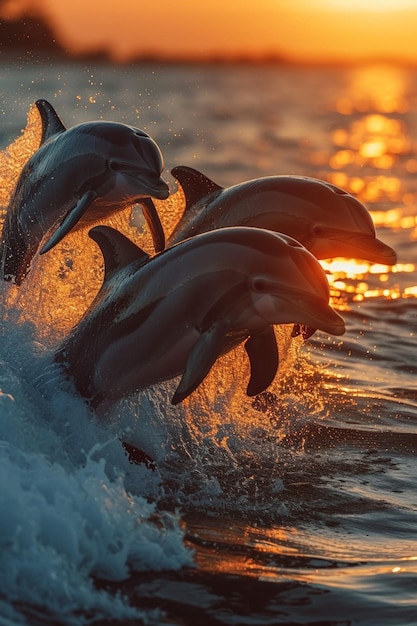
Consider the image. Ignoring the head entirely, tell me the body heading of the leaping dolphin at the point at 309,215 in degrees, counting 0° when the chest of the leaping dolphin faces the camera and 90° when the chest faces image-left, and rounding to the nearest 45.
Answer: approximately 270°

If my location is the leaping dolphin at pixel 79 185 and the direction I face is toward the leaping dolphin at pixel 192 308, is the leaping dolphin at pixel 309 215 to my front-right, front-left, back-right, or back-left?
front-left

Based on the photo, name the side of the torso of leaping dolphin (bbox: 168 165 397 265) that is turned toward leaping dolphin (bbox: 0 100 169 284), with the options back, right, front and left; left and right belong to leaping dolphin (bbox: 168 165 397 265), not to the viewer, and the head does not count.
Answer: back

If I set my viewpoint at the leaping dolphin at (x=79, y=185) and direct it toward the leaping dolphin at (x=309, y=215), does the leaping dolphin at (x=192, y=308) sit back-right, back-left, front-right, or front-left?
front-right
